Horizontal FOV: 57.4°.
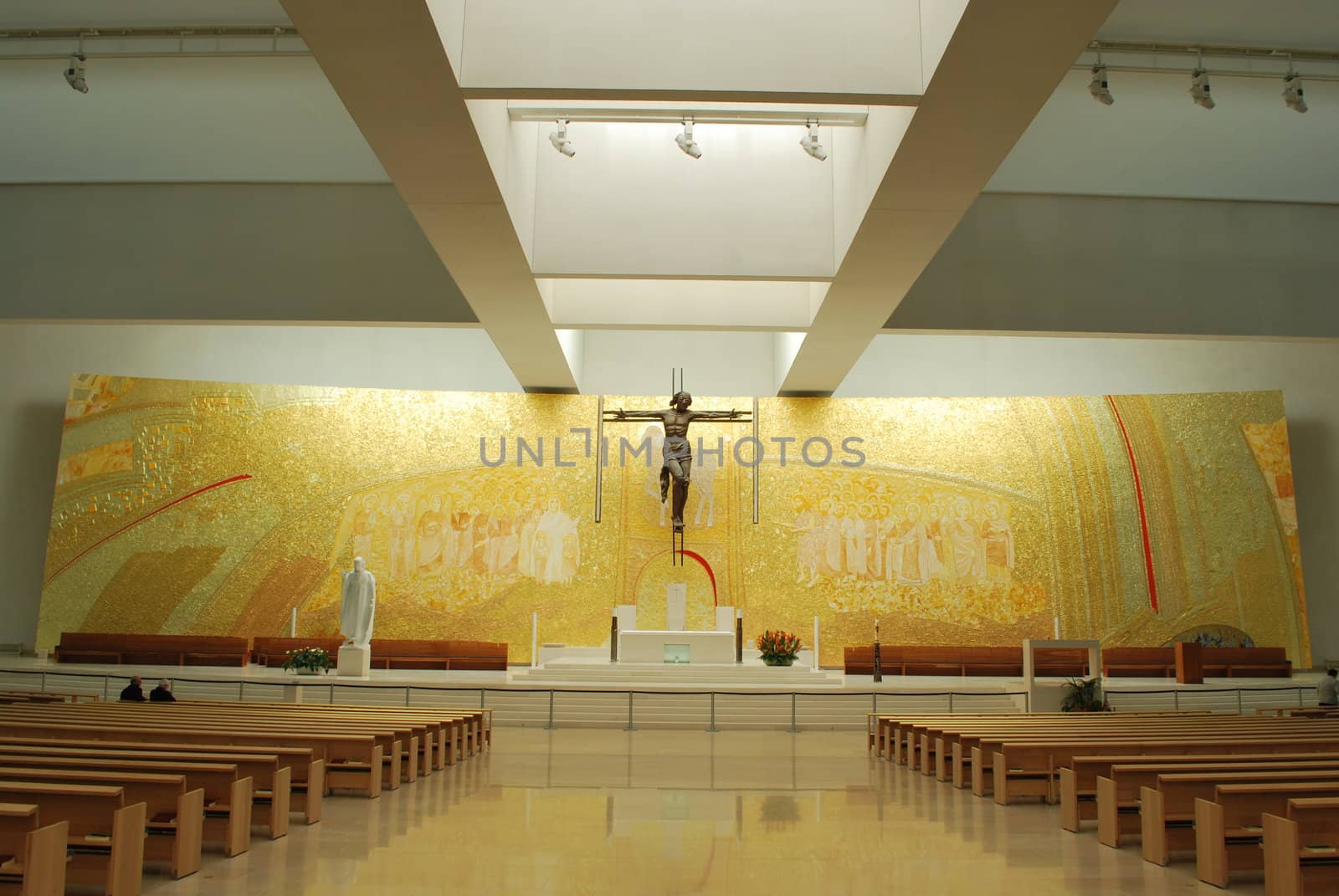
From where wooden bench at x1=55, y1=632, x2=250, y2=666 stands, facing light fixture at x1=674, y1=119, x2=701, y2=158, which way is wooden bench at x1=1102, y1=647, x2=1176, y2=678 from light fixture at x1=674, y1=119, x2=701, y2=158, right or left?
left

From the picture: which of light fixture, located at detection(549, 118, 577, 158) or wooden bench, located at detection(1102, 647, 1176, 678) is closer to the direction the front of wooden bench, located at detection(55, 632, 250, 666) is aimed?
the light fixture

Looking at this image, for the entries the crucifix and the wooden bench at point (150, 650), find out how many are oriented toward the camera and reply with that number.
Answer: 2

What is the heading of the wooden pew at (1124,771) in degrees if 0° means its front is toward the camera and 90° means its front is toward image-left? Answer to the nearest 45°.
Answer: approximately 135°

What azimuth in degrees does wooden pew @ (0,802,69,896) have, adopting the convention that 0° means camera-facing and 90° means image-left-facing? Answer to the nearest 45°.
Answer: approximately 225°

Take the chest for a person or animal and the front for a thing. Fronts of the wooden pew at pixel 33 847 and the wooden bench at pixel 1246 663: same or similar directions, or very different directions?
very different directions

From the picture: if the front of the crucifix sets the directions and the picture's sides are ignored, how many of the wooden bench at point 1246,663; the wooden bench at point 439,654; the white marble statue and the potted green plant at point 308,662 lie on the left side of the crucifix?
1

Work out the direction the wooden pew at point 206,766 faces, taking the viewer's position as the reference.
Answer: facing away from the viewer and to the right of the viewer

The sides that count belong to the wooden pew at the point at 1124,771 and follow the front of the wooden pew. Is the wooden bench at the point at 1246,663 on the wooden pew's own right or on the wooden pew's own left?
on the wooden pew's own right

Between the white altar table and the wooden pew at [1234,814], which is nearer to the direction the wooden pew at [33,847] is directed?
the white altar table

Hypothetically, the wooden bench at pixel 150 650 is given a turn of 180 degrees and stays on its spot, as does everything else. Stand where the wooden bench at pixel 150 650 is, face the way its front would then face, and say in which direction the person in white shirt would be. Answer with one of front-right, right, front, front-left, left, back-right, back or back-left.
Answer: back-right

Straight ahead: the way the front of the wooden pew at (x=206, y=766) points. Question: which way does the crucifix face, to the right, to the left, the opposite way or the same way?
the opposite way

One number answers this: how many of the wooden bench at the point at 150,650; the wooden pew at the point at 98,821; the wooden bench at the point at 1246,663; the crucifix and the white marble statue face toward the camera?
4

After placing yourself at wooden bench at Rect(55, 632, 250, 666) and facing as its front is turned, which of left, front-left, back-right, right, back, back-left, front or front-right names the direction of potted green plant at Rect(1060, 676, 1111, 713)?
front-left

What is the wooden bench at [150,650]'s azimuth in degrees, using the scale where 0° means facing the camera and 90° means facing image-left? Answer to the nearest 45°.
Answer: approximately 0°

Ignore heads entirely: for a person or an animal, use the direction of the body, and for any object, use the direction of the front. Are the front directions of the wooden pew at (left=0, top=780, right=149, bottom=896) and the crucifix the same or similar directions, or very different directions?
very different directions

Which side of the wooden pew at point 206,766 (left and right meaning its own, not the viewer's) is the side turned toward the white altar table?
front

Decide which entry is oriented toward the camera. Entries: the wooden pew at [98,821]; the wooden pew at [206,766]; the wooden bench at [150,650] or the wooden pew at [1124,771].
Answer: the wooden bench
